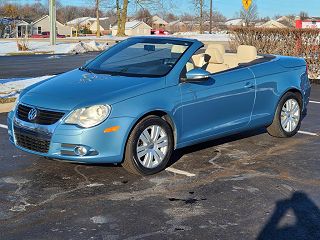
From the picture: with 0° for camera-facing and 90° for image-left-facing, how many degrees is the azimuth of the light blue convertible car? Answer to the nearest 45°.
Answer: approximately 45°
